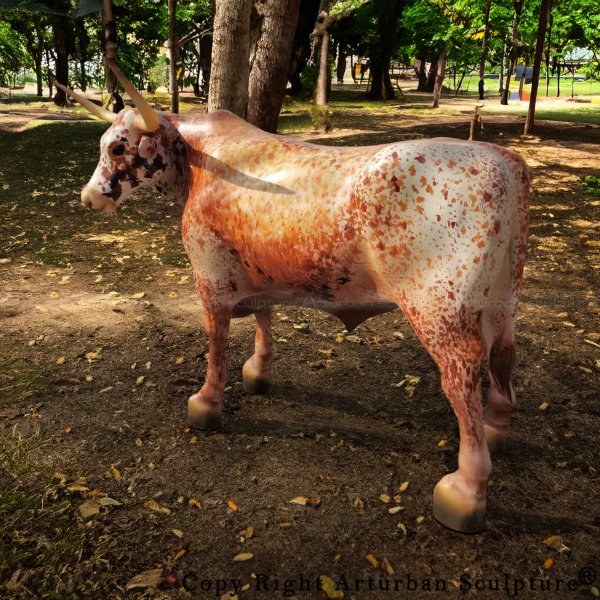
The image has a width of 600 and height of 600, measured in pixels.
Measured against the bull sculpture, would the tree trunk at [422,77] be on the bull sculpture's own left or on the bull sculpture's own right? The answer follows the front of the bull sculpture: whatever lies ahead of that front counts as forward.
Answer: on the bull sculpture's own right

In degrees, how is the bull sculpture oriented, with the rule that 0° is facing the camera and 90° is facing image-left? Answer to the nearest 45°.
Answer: approximately 135°
